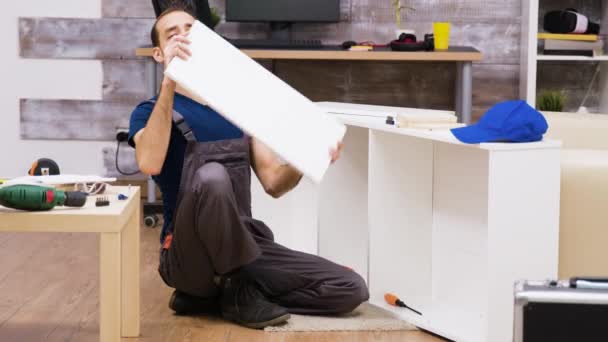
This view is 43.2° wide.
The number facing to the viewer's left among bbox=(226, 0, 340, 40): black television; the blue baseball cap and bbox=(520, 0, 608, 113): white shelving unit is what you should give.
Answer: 1

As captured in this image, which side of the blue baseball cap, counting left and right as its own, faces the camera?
left

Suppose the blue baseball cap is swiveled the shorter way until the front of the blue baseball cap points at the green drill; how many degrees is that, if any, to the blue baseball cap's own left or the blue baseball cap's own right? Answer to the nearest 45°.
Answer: approximately 45° to the blue baseball cap's own left

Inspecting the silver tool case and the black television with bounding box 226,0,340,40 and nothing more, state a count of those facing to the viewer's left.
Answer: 0

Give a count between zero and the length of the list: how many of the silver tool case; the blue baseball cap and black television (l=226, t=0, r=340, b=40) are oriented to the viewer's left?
1

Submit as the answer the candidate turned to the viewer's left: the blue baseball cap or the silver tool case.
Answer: the blue baseball cap

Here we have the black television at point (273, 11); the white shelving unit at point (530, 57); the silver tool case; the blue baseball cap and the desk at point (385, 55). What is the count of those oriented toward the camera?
4

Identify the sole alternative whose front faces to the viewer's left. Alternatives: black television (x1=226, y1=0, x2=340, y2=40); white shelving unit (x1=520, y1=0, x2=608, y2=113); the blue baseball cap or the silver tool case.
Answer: the blue baseball cap

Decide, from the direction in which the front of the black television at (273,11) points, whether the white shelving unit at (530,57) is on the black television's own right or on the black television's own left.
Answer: on the black television's own left

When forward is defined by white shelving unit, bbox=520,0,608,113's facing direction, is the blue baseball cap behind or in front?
in front
